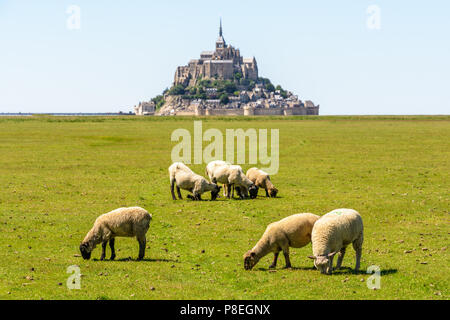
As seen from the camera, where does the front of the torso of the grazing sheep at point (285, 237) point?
to the viewer's left

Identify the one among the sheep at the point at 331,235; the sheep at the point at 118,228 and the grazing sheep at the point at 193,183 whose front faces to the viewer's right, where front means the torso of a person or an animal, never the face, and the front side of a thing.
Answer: the grazing sheep

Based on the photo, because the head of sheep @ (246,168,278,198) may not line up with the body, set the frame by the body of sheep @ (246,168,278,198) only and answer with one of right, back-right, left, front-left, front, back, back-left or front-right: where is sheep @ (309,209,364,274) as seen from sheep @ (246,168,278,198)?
front-right

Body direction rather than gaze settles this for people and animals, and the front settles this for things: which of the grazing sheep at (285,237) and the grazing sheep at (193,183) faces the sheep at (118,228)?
the grazing sheep at (285,237)

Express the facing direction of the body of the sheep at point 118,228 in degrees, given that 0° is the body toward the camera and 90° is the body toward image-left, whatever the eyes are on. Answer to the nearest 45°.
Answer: approximately 90°

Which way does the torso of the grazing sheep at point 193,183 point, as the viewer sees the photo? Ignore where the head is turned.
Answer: to the viewer's right

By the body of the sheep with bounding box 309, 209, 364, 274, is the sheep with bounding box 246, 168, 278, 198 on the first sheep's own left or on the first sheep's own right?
on the first sheep's own right

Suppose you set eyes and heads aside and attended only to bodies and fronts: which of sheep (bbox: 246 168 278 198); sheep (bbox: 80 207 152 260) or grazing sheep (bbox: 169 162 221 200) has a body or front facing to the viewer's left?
sheep (bbox: 80 207 152 260)

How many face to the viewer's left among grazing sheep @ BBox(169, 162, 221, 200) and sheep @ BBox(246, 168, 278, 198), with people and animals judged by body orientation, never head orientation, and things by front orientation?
0

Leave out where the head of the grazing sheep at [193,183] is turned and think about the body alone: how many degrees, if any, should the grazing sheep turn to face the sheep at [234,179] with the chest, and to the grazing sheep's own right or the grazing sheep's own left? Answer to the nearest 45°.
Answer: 0° — it already faces it

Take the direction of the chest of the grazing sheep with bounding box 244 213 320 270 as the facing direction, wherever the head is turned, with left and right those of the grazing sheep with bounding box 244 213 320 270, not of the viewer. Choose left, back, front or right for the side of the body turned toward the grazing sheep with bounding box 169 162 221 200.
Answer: right

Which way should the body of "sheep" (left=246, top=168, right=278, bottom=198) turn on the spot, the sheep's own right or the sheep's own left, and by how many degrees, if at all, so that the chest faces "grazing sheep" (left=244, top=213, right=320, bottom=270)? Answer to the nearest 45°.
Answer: approximately 45° to the sheep's own right

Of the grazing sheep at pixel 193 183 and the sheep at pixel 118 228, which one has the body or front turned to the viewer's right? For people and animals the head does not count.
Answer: the grazing sheep

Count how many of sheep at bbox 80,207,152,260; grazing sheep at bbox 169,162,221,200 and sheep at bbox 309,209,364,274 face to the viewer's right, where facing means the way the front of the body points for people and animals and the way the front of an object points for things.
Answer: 1
